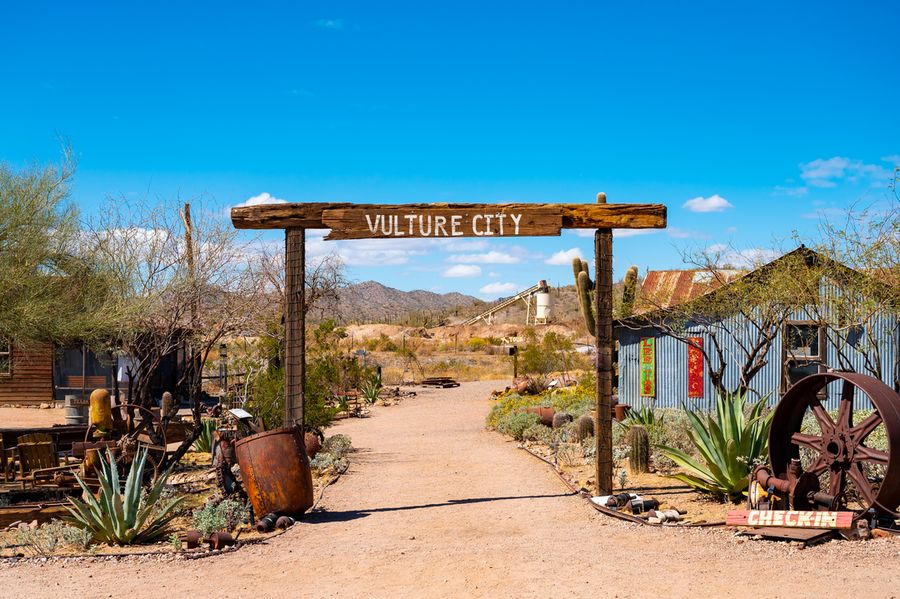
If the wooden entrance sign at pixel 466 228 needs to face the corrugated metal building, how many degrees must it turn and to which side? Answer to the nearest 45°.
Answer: approximately 135° to its left

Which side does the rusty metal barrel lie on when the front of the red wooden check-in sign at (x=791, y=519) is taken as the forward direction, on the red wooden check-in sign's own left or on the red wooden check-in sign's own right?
on the red wooden check-in sign's own right

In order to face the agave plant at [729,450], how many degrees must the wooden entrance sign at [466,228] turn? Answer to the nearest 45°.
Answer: approximately 90° to its left

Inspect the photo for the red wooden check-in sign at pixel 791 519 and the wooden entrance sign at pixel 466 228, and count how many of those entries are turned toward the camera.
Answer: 2

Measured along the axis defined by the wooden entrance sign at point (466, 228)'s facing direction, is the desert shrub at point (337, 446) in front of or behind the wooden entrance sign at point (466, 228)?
behind

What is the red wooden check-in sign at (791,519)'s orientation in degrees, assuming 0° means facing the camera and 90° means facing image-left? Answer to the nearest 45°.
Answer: approximately 0°

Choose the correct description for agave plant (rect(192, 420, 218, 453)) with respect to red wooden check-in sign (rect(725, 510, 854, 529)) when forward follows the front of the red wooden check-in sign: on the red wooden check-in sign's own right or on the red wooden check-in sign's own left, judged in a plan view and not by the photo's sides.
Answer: on the red wooden check-in sign's own right

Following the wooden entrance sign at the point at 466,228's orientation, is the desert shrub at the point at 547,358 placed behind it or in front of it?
behind

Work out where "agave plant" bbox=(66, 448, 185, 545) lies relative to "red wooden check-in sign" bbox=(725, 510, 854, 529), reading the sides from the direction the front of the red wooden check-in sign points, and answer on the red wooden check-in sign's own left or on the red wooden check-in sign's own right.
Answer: on the red wooden check-in sign's own right

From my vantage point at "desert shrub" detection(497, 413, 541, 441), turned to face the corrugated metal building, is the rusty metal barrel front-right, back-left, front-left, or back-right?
back-right

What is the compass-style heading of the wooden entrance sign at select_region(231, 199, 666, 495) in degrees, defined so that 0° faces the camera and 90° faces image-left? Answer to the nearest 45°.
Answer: approximately 0°

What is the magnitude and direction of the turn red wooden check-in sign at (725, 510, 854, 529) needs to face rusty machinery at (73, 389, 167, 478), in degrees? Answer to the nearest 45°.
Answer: approximately 90° to its right
